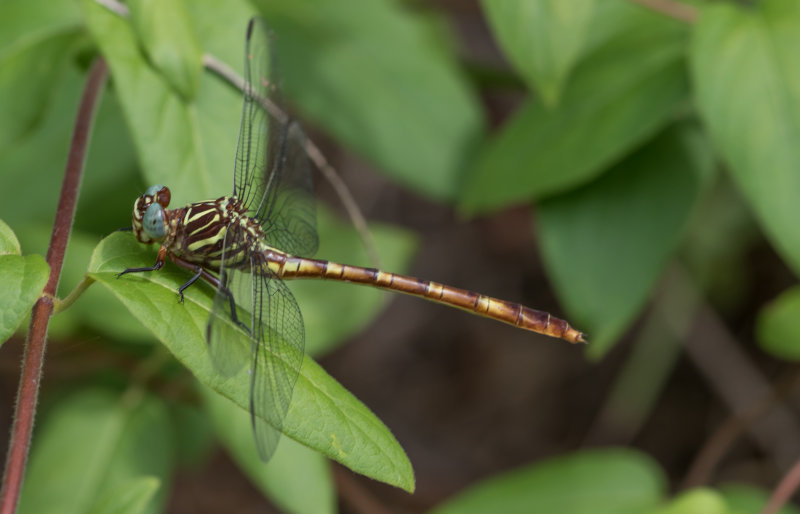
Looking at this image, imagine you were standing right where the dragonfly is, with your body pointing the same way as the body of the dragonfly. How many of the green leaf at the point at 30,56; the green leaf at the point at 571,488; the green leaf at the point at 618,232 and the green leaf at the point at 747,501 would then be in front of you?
1

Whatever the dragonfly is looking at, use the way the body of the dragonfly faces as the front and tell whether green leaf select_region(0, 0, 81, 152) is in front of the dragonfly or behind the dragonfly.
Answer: in front

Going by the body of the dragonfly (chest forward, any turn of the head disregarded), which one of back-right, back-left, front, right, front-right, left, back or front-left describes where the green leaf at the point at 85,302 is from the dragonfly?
front-right

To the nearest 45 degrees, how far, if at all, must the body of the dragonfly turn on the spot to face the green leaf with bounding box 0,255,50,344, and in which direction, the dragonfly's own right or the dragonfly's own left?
approximately 45° to the dragonfly's own left

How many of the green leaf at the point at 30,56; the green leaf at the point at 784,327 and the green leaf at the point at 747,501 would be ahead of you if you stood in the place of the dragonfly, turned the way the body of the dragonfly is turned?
1

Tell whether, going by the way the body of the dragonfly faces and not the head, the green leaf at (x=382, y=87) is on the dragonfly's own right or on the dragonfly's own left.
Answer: on the dragonfly's own right

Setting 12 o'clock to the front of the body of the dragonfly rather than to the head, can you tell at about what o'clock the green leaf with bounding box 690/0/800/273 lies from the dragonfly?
The green leaf is roughly at 6 o'clock from the dragonfly.

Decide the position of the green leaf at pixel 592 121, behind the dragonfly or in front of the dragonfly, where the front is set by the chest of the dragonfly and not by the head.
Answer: behind

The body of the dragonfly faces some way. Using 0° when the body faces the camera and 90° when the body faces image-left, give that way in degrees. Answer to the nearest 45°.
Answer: approximately 90°

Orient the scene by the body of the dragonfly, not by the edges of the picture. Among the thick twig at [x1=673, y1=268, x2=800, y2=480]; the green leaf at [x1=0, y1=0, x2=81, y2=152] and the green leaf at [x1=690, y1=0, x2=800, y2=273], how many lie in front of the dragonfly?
1
